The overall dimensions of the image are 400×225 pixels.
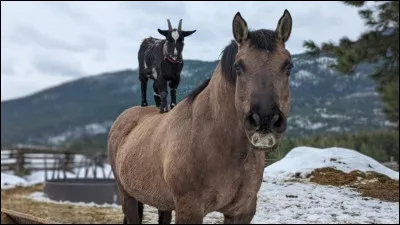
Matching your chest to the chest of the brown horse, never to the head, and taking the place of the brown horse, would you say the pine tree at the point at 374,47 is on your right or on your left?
on your left

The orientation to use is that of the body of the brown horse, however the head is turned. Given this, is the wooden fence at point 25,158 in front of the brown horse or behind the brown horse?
behind

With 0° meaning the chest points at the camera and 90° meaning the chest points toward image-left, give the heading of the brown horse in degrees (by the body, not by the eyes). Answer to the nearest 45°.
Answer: approximately 315°
